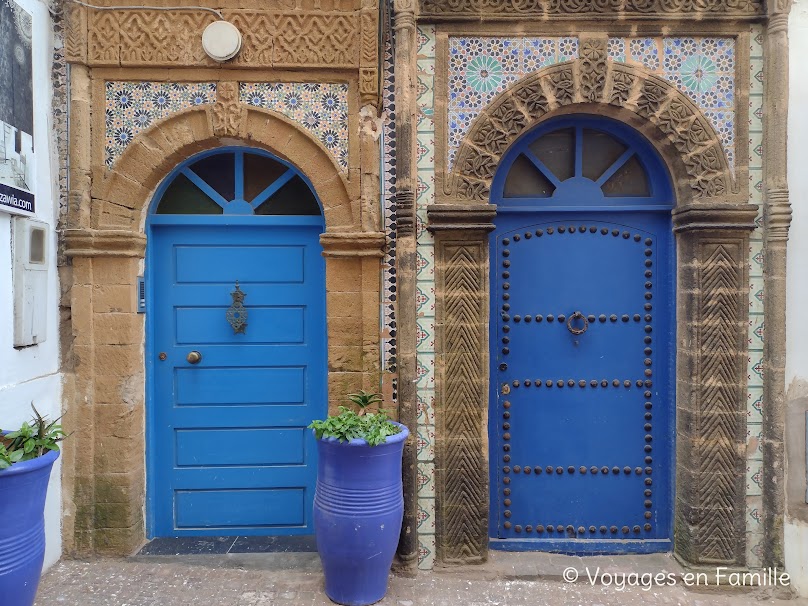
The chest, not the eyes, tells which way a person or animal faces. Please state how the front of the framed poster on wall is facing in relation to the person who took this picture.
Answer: facing the viewer and to the right of the viewer

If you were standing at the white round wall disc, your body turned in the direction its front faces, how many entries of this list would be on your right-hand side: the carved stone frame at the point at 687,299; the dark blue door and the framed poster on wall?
1

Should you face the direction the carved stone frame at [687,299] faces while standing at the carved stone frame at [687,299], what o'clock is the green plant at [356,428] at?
The green plant is roughly at 2 o'clock from the carved stone frame.

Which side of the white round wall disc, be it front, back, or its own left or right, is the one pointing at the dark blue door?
left

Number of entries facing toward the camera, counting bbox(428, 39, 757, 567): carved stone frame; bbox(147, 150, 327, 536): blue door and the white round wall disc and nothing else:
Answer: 3

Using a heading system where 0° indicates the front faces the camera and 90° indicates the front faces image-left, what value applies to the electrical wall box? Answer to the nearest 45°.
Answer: approximately 315°

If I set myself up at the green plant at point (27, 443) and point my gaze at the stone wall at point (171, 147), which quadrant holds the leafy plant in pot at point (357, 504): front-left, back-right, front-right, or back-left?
front-right

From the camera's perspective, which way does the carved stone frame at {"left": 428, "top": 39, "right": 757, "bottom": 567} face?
toward the camera

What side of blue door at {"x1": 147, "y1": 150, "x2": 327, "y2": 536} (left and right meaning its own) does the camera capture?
front

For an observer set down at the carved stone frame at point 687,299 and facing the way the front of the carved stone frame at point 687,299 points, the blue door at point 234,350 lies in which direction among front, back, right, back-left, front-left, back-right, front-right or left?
right

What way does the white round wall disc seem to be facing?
toward the camera
